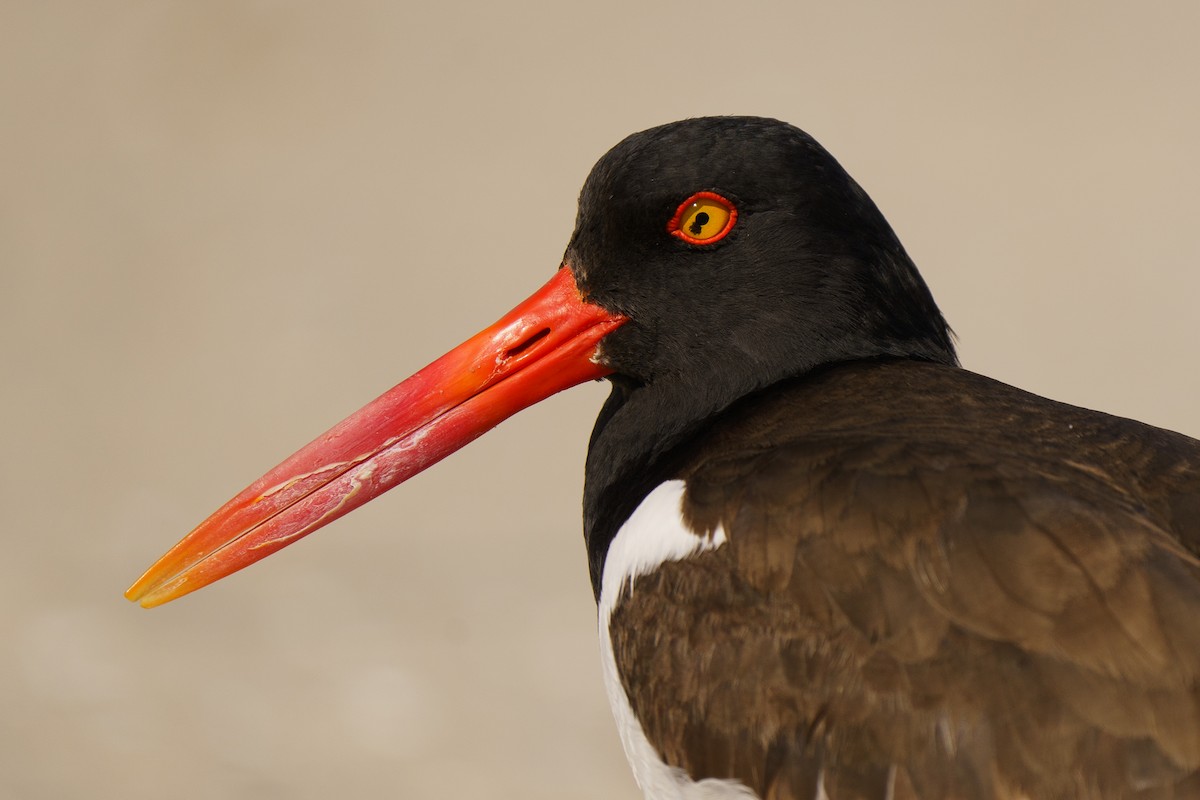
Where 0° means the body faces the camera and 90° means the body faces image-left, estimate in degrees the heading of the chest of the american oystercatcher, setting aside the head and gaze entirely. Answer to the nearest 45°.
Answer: approximately 90°
